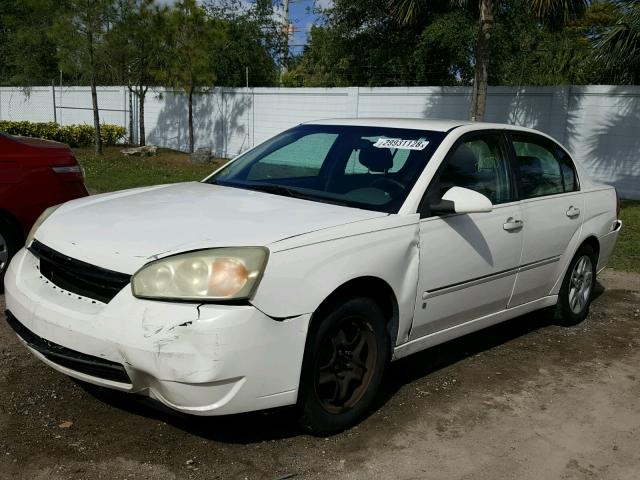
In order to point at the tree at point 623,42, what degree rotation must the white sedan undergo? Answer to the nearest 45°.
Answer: approximately 180°

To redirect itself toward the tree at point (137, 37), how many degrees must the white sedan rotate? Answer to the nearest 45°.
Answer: approximately 135° to its right

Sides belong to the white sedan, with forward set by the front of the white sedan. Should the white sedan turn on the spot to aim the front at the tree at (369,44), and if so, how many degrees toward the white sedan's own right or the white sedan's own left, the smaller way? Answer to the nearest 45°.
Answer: approximately 135° to the white sedan's own right

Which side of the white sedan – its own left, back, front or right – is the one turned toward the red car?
right

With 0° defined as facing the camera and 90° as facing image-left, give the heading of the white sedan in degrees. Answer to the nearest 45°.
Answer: approximately 45°

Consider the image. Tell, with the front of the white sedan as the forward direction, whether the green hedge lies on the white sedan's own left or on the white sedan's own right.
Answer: on the white sedan's own right

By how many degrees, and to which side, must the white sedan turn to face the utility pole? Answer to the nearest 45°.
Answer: approximately 135° to its right
